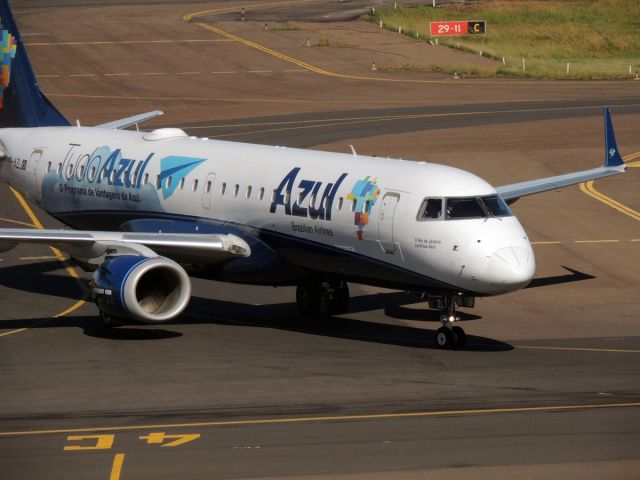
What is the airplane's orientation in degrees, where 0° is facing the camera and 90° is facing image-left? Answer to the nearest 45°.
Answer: approximately 315°
